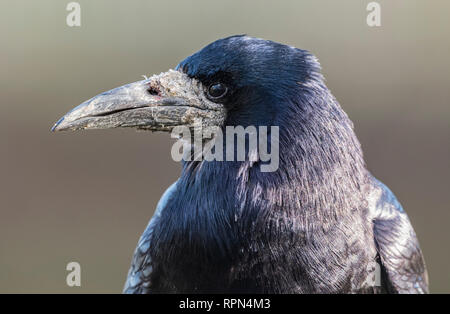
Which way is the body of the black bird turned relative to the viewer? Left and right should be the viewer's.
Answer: facing the viewer and to the left of the viewer
